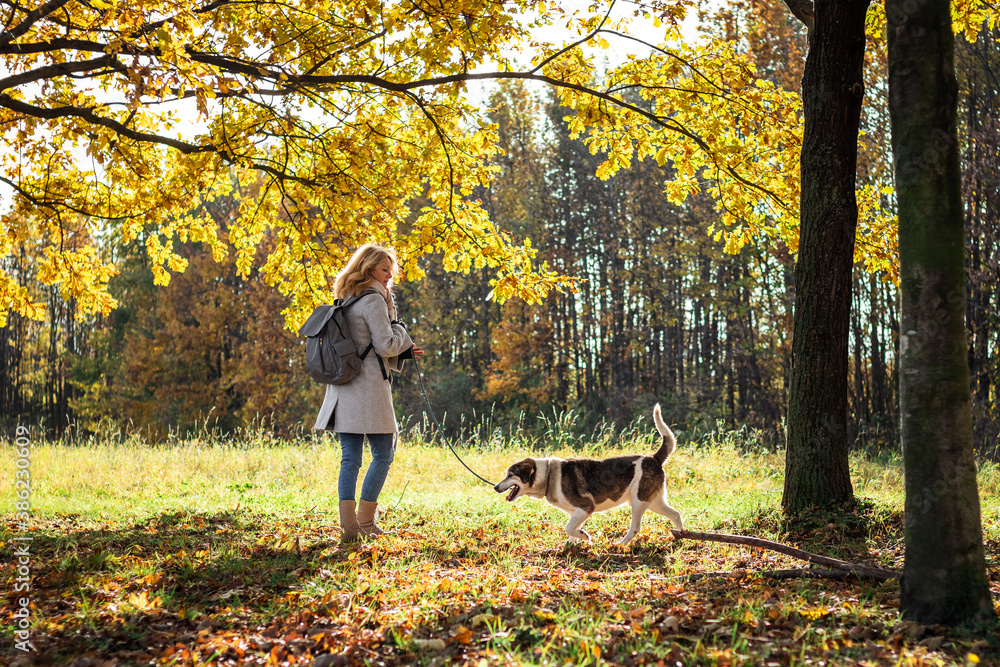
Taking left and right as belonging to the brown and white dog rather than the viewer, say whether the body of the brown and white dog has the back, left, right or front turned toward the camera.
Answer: left

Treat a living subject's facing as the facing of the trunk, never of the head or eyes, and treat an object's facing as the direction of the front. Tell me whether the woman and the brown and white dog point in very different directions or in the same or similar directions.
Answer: very different directions

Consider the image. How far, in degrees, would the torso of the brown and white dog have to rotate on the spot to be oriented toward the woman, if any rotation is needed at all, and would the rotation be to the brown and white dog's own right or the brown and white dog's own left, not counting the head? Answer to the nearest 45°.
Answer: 0° — it already faces them

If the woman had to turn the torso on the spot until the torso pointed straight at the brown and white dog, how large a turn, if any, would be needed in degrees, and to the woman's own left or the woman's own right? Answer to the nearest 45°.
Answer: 0° — they already face it

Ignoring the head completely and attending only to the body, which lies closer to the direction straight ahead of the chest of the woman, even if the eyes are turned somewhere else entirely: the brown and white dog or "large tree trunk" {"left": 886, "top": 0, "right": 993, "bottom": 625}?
the brown and white dog

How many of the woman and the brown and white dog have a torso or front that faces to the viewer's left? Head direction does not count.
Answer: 1

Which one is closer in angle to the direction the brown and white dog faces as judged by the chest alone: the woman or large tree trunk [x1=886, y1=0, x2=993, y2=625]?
the woman

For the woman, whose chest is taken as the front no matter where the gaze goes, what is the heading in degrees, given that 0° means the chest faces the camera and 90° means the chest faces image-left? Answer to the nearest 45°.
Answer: approximately 270°

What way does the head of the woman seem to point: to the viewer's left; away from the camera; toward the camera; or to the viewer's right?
to the viewer's right
